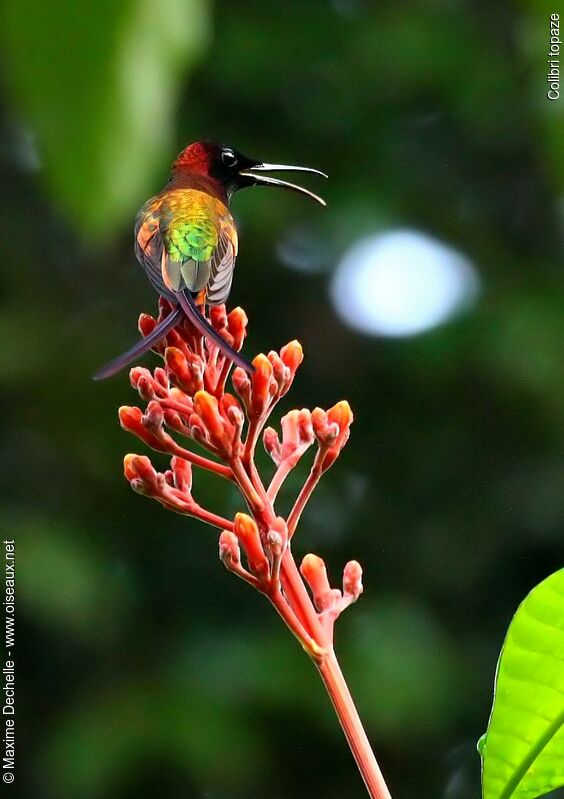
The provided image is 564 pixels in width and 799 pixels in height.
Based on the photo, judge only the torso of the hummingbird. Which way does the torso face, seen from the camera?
away from the camera
